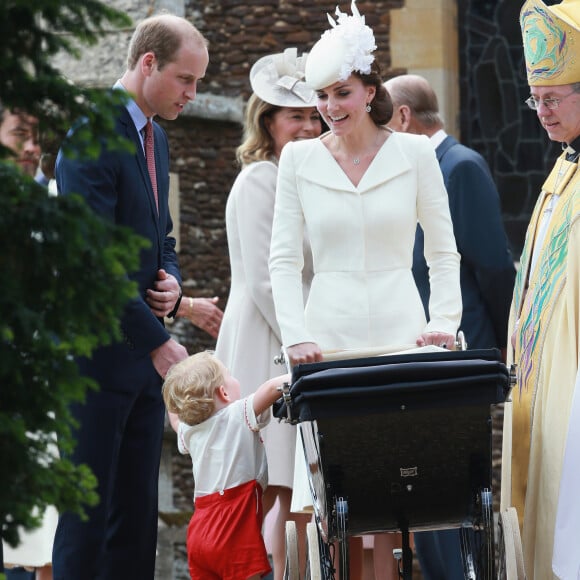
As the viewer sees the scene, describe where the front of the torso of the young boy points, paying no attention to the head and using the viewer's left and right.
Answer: facing away from the viewer and to the right of the viewer

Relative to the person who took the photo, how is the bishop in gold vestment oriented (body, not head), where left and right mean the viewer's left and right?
facing the viewer and to the left of the viewer

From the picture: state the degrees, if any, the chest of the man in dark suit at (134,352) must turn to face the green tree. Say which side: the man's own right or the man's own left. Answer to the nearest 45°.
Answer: approximately 45° to the man's own right

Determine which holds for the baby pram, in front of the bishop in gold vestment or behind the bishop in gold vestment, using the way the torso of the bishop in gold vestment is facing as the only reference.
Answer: in front

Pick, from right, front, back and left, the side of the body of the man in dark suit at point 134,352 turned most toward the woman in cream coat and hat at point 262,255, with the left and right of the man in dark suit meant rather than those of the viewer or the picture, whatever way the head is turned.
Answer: left

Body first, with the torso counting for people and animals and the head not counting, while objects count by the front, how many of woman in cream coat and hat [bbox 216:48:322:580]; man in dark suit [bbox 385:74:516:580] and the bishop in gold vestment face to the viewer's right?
1

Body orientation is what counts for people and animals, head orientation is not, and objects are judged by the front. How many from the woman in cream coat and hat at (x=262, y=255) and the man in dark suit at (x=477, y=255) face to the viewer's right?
1

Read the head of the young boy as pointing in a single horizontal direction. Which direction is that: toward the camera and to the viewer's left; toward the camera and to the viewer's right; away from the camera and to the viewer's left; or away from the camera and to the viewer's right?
away from the camera and to the viewer's right

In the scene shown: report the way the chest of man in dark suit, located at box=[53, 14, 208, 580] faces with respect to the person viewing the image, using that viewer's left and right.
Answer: facing the viewer and to the right of the viewer

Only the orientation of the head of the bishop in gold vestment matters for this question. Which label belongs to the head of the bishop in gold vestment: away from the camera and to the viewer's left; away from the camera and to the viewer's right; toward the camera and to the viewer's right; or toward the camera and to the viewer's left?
toward the camera and to the viewer's left

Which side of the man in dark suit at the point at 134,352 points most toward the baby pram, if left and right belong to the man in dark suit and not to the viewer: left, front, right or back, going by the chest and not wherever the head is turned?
front
